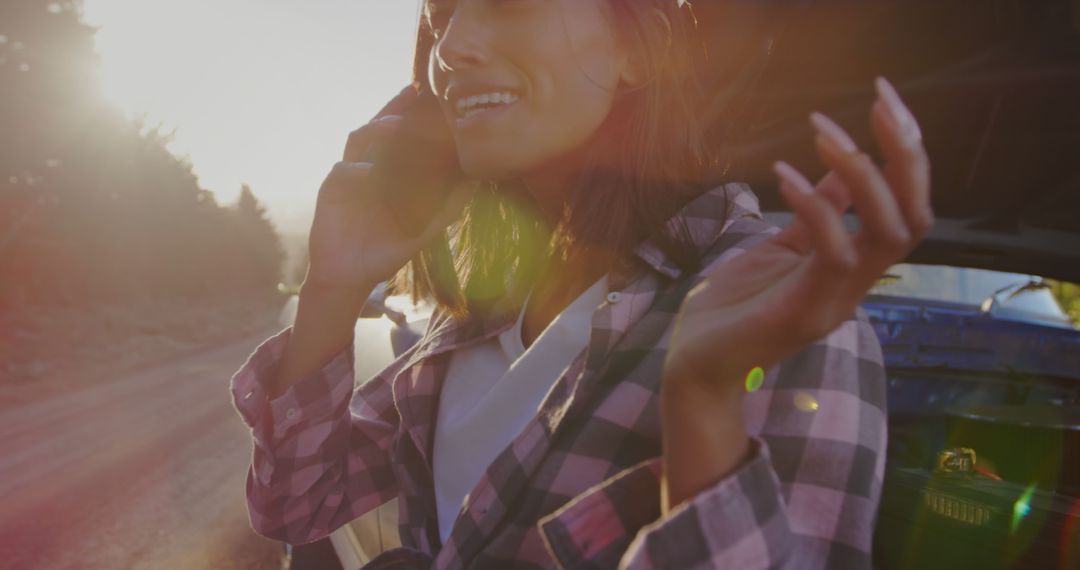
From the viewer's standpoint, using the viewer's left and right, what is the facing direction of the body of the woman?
facing the viewer and to the left of the viewer

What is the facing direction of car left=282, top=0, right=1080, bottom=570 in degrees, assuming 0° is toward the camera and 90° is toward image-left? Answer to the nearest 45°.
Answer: approximately 0°
